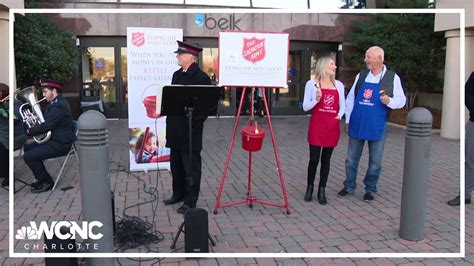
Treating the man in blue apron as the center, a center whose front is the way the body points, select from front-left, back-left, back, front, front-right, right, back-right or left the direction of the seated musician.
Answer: front-right

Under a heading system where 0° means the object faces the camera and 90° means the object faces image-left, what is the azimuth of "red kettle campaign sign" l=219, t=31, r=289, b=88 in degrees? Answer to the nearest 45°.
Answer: approximately 0°

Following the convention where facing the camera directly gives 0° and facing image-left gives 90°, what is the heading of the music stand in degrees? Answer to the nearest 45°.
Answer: approximately 180°

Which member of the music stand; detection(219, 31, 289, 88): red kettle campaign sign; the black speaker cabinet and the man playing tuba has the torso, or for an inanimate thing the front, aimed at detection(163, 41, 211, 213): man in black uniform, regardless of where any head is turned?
the music stand

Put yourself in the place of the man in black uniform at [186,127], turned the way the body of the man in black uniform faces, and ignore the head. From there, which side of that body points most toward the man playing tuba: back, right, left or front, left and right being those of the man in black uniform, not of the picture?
right
